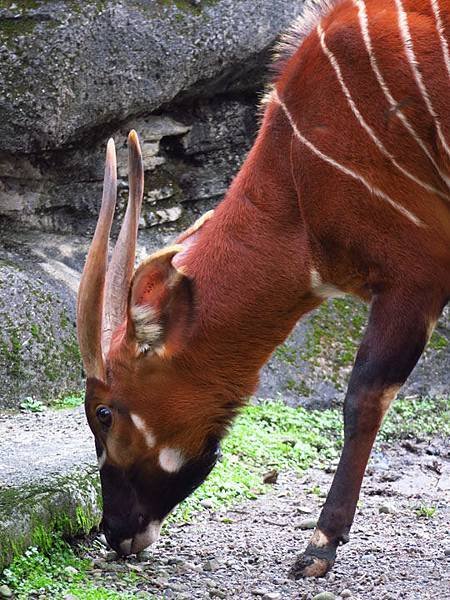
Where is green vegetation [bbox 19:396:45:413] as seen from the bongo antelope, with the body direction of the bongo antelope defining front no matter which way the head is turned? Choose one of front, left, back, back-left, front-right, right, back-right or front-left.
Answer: front-right

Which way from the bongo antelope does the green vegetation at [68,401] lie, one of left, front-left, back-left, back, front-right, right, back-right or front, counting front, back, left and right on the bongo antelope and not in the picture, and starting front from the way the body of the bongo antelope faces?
front-right

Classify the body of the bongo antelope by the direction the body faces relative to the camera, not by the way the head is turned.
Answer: to the viewer's left
